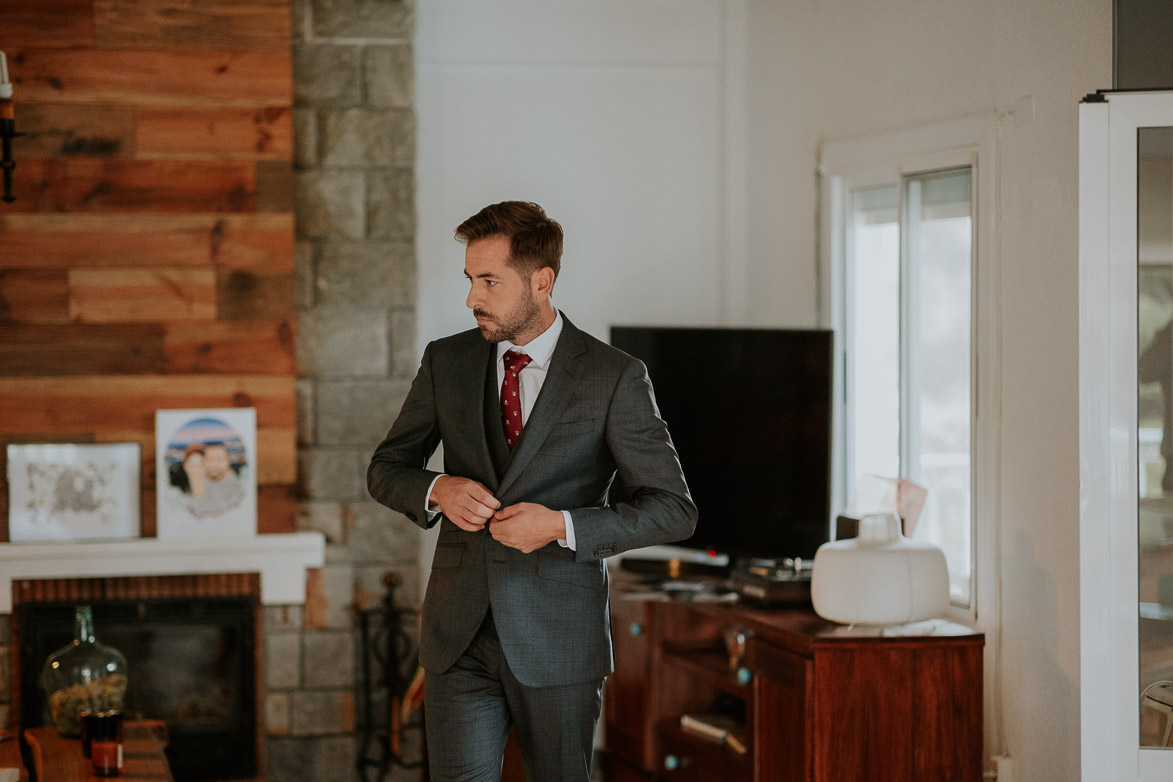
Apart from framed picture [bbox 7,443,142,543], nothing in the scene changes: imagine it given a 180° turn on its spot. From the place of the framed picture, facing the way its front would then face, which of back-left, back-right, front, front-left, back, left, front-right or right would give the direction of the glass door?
back-right

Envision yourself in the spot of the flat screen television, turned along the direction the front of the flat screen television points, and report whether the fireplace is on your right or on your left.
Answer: on your right

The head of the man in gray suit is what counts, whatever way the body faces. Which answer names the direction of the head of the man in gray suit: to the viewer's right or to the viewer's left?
to the viewer's left

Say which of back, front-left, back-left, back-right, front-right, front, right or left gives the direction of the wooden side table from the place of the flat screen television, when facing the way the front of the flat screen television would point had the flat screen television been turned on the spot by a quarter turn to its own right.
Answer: front-left

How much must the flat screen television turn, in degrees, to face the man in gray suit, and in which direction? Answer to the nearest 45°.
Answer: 0° — it already faces them

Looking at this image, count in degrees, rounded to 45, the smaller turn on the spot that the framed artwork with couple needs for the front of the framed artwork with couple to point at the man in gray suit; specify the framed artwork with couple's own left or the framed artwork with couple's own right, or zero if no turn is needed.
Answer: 0° — it already faces them

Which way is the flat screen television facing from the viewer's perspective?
toward the camera

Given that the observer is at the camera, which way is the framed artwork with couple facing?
facing the viewer

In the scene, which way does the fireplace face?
toward the camera

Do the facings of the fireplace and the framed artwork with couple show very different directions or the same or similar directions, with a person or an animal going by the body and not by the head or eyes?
same or similar directions

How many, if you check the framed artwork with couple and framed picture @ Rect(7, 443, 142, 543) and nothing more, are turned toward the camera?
2

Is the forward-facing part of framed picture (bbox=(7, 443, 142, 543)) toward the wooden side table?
yes

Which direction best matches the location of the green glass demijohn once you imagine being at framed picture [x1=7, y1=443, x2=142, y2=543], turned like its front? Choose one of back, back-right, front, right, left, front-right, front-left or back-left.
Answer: front
